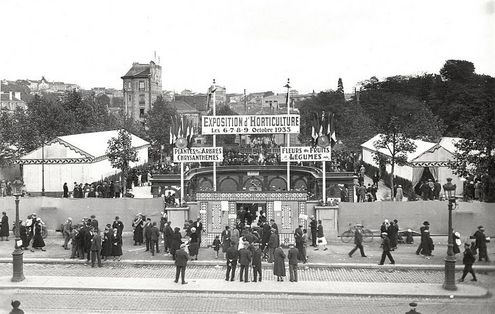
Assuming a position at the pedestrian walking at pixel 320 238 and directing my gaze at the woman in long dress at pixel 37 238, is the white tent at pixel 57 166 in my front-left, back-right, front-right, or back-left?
front-right

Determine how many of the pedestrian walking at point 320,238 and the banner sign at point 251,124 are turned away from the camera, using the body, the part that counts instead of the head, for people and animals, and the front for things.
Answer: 0

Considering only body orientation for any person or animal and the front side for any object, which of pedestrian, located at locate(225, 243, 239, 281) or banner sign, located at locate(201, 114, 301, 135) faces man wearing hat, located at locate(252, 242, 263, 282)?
the banner sign

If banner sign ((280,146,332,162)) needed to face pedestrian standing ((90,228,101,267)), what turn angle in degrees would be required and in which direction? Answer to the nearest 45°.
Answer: approximately 45° to its right

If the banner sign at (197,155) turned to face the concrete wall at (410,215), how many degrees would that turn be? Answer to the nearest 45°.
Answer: approximately 90° to its left

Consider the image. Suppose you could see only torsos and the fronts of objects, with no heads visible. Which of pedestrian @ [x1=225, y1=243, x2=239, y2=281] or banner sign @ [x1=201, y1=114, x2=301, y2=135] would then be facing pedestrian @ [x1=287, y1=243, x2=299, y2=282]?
the banner sign

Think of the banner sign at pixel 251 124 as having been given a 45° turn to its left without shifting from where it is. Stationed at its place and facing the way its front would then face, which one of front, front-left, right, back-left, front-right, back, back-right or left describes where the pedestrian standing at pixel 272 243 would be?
front-right

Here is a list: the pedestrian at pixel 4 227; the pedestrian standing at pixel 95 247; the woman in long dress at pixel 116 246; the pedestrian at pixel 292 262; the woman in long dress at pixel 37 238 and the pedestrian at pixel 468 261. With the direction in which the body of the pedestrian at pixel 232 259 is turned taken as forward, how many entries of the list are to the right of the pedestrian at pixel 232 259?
2

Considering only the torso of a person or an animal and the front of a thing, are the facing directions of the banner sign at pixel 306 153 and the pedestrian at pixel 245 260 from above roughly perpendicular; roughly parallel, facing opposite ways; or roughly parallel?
roughly parallel, facing opposite ways

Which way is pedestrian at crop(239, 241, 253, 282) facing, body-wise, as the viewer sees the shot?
away from the camera

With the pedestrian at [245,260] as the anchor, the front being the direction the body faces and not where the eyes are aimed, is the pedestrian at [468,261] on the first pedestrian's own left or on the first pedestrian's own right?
on the first pedestrian's own right

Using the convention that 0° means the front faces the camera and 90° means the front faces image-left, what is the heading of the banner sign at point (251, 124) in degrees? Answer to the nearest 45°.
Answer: approximately 0°

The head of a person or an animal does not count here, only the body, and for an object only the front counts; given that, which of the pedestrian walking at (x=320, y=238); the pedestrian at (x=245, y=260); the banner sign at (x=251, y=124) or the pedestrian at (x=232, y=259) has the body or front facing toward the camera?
the banner sign

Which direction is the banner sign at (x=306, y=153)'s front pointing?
toward the camera

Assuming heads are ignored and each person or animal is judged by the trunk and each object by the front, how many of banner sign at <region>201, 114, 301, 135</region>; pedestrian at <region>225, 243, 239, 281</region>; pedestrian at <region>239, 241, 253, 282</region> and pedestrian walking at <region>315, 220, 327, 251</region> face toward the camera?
1

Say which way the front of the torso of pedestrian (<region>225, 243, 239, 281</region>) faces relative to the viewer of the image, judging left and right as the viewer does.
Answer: facing away from the viewer

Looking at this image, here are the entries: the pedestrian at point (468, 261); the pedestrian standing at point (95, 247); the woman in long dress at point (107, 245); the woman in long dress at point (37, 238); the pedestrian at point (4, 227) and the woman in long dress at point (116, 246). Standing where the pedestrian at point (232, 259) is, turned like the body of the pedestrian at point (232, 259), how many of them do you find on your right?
1

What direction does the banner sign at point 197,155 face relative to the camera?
toward the camera
